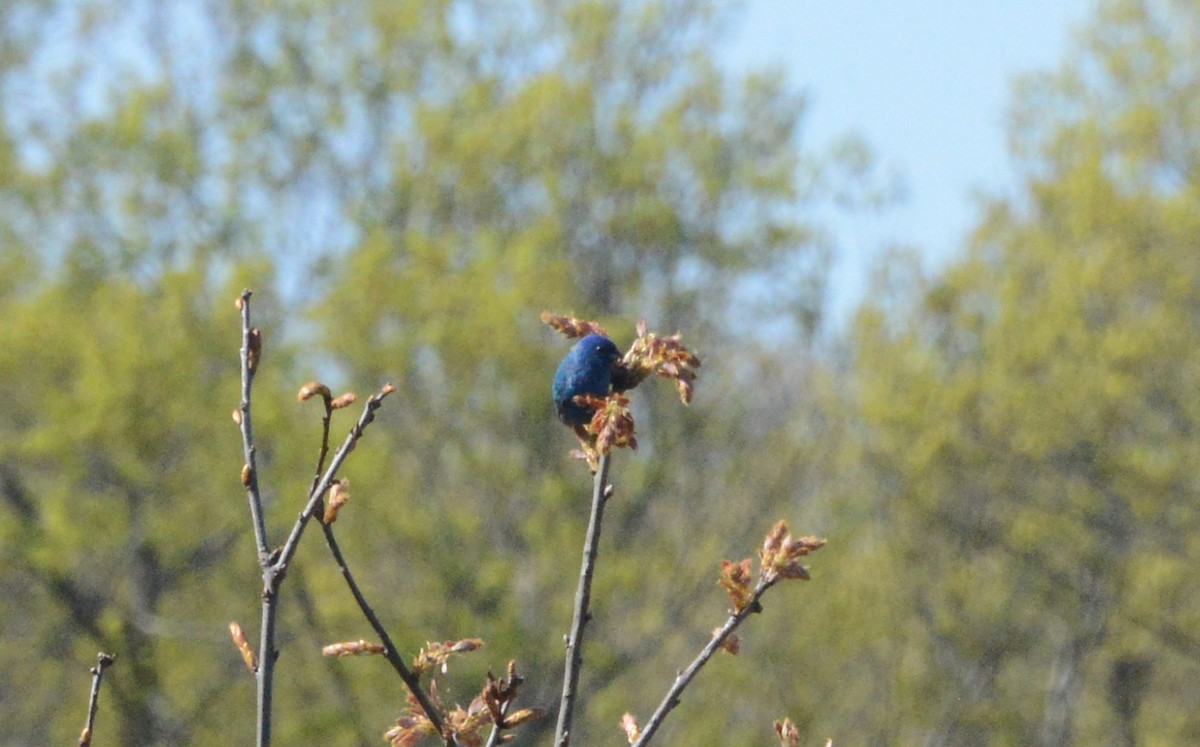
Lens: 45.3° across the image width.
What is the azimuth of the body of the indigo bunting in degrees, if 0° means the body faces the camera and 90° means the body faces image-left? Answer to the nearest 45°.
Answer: approximately 270°

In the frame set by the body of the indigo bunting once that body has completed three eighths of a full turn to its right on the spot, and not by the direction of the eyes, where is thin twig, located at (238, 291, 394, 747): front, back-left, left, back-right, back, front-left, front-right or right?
front

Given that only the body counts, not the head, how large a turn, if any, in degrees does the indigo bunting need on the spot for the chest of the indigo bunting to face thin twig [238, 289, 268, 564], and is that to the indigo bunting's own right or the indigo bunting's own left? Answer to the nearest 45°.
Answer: approximately 135° to the indigo bunting's own right

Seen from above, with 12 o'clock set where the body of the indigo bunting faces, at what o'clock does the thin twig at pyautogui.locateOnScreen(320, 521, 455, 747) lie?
The thin twig is roughly at 5 o'clock from the indigo bunting.
